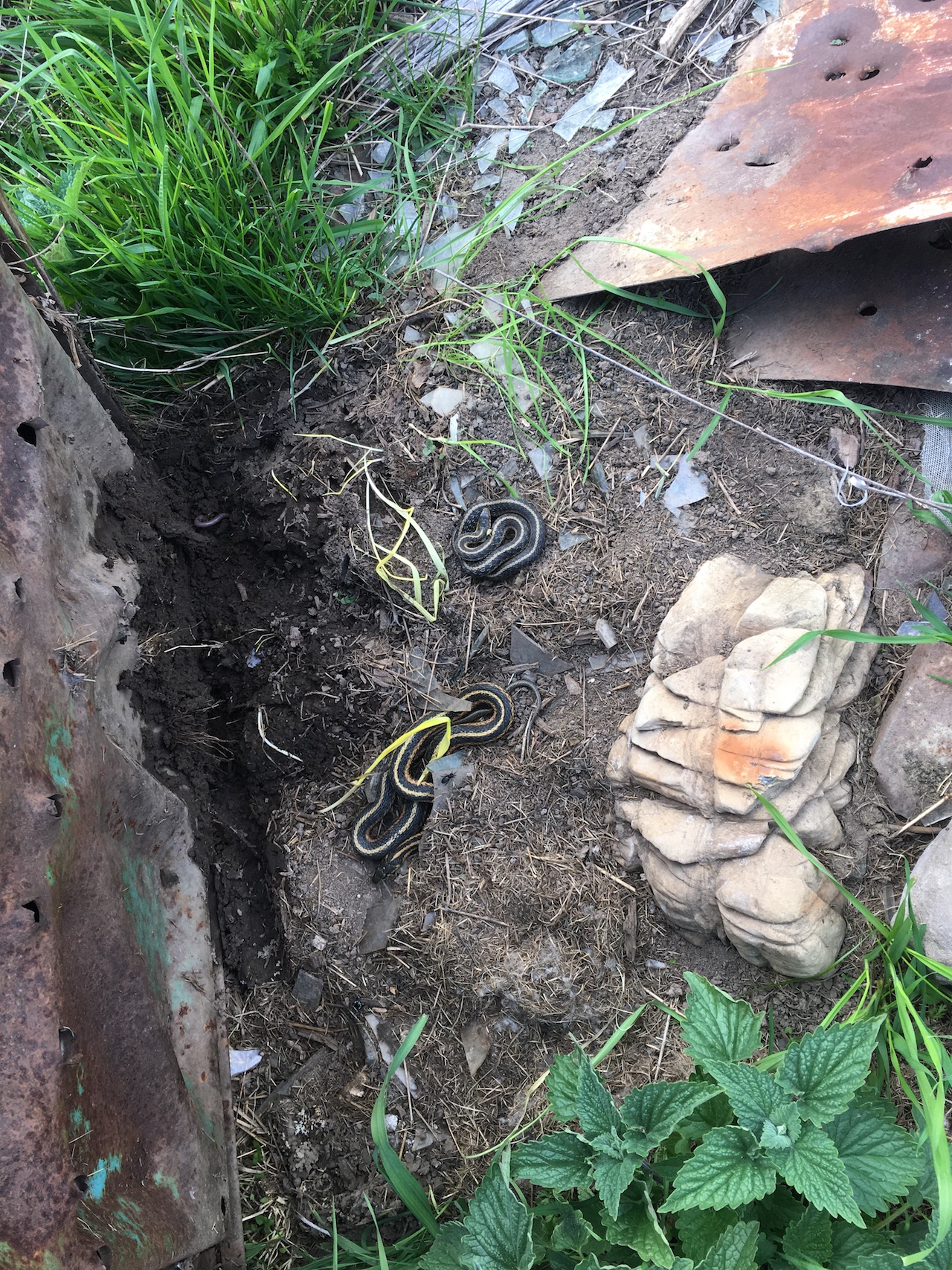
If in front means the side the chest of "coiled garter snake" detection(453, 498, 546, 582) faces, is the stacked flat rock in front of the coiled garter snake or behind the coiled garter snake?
behind

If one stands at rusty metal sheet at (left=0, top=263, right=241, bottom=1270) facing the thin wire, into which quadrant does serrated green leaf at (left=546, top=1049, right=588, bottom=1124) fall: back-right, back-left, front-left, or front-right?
front-right

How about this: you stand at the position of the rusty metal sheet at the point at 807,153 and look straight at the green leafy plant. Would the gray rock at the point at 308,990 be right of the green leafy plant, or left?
right
